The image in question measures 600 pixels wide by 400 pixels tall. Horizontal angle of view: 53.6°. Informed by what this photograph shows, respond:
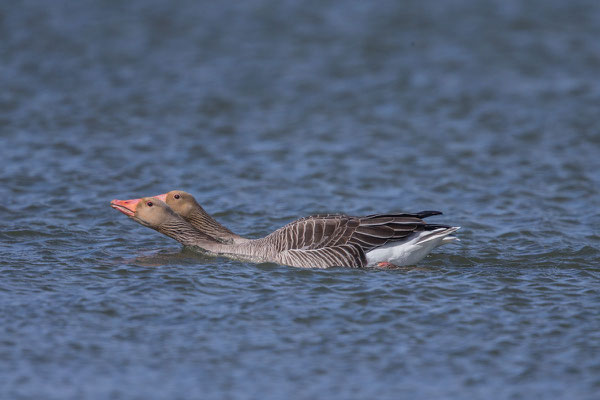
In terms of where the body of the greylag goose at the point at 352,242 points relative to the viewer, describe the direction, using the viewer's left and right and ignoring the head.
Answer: facing to the left of the viewer
